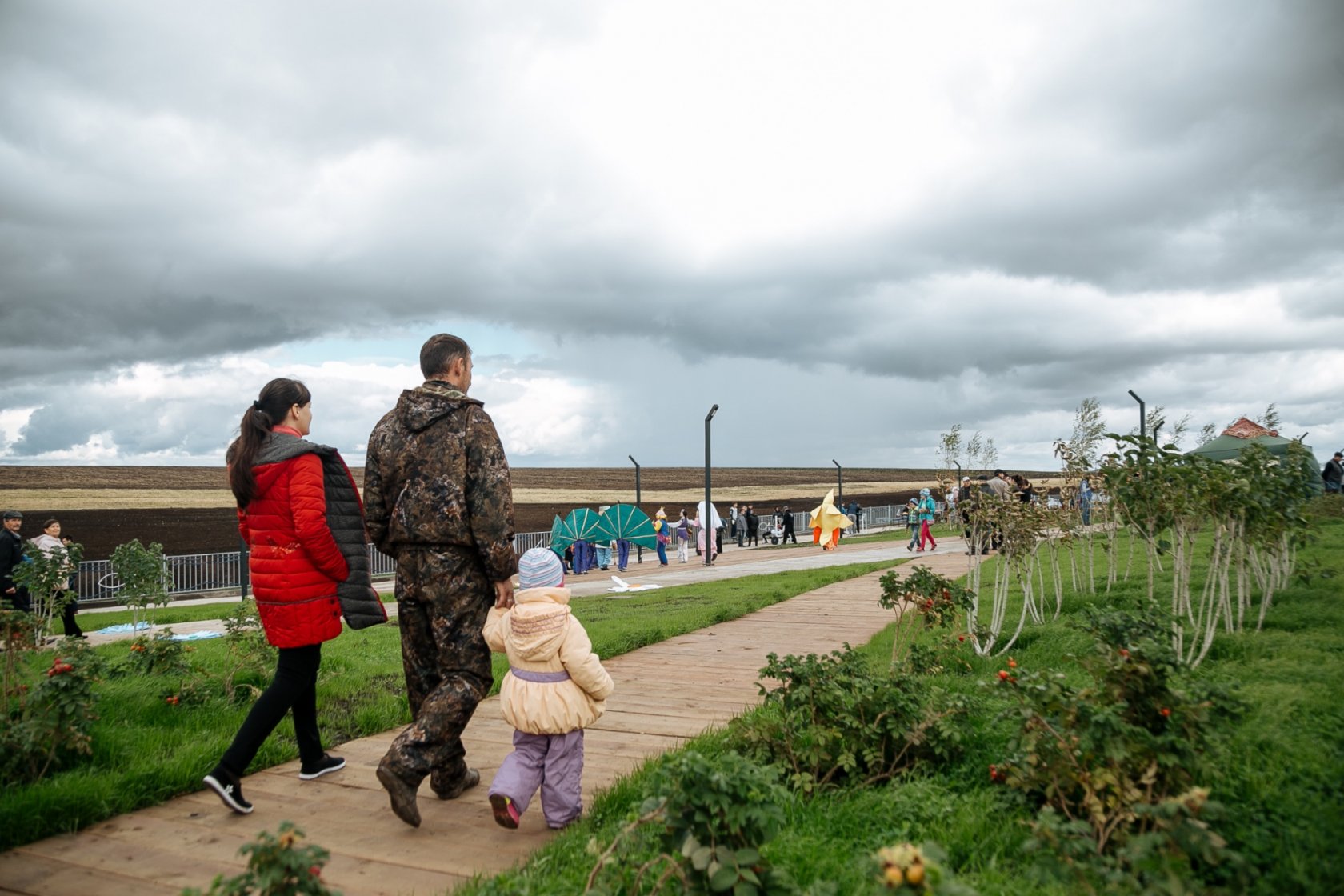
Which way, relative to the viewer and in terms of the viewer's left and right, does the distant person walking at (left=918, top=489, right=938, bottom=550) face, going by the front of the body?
facing the viewer and to the left of the viewer

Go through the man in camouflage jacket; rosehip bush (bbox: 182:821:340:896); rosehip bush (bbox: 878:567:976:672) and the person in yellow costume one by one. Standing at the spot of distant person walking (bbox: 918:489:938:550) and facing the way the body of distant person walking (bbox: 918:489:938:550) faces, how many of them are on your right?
1

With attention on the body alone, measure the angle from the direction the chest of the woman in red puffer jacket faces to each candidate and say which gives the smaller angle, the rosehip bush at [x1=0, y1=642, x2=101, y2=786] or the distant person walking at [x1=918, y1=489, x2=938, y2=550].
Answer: the distant person walking

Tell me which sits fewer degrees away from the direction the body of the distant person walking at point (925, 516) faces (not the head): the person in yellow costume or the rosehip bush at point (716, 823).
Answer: the person in yellow costume

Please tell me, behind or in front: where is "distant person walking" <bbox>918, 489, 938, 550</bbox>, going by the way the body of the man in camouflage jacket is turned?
in front

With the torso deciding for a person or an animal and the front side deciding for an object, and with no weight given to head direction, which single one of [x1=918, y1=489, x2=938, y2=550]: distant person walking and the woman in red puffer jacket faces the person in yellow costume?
the woman in red puffer jacket

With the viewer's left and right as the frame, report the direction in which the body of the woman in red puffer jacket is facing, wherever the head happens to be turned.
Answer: facing away from the viewer and to the right of the viewer

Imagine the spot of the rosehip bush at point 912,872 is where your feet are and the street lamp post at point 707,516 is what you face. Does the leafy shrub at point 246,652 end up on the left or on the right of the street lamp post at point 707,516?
left

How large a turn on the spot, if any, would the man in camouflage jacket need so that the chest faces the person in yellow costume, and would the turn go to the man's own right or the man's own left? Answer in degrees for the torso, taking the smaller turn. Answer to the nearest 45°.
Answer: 0° — they already face them

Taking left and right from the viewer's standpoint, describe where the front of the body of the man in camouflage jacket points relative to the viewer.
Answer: facing away from the viewer and to the right of the viewer

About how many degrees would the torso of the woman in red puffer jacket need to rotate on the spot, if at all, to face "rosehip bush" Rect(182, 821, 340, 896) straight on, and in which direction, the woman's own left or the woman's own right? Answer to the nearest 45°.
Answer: approximately 135° to the woman's own right

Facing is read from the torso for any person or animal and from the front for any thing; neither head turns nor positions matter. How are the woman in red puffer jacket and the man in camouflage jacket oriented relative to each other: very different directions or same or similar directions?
same or similar directions

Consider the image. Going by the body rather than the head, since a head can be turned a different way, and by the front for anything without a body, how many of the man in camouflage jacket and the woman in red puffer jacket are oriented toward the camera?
0

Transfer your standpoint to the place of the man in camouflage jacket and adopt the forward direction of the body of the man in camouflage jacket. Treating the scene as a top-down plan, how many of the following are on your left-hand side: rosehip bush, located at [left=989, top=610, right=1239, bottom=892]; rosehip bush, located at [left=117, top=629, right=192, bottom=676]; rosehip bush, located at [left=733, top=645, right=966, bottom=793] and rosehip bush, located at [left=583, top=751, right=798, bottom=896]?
1

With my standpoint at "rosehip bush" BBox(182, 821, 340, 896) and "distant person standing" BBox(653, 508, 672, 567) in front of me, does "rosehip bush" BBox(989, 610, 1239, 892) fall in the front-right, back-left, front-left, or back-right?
front-right

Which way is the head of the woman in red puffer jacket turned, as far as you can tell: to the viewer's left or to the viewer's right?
to the viewer's right

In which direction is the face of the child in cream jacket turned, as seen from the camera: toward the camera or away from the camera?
away from the camera

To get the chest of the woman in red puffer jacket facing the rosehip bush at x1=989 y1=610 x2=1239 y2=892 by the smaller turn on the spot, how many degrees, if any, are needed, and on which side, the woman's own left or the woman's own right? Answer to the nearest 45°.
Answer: approximately 90° to the woman's own right
